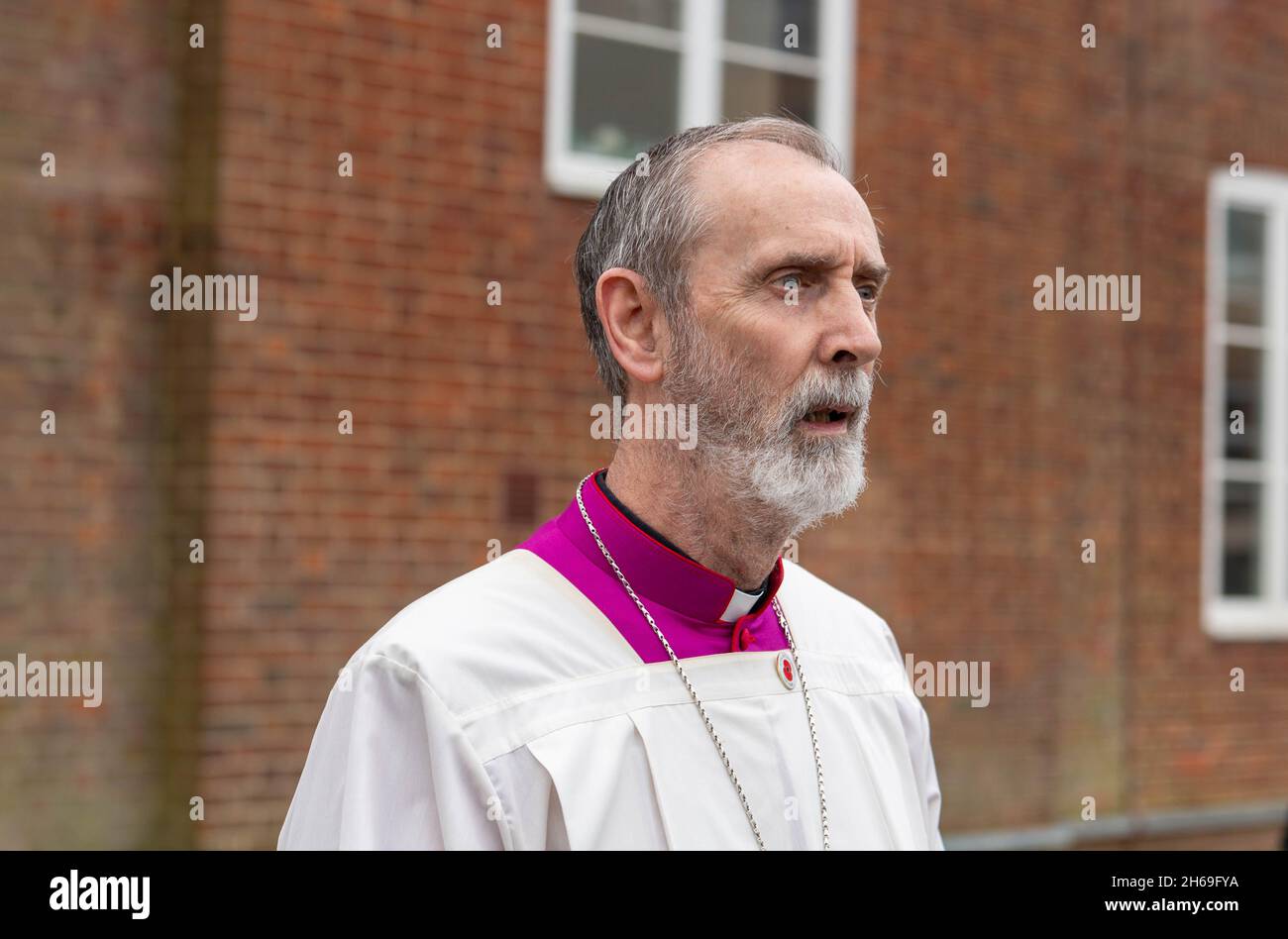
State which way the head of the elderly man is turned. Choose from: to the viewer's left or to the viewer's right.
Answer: to the viewer's right

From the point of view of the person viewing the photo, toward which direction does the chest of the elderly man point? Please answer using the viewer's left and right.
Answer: facing the viewer and to the right of the viewer
